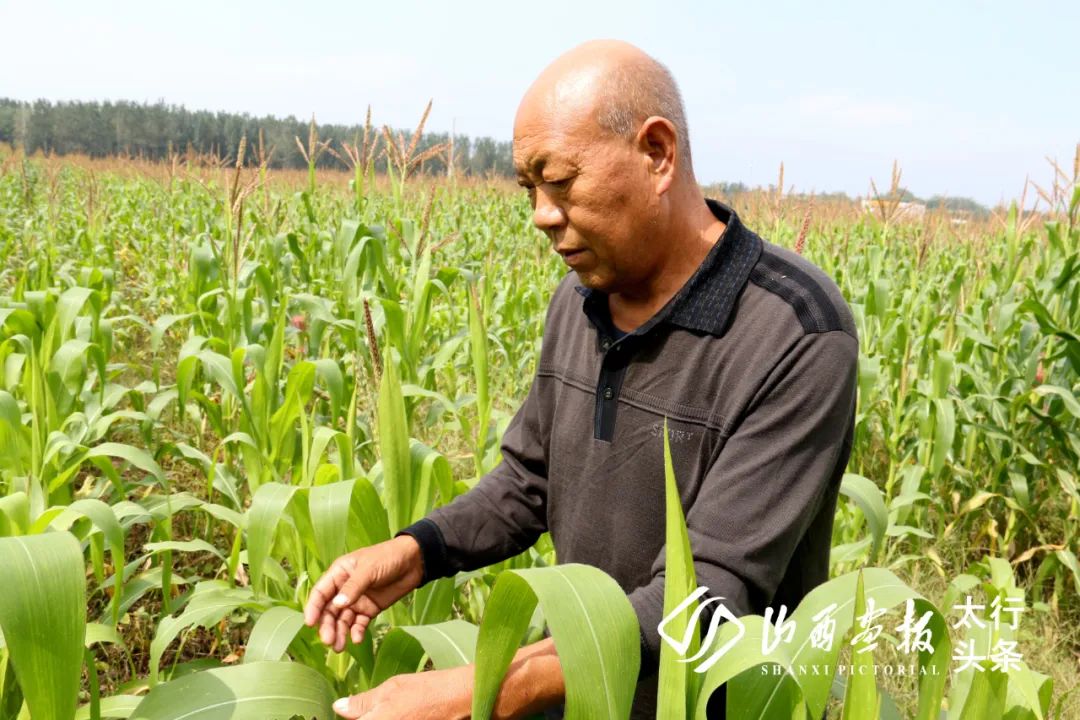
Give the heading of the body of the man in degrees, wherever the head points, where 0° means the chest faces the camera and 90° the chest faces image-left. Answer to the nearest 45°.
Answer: approximately 45°
